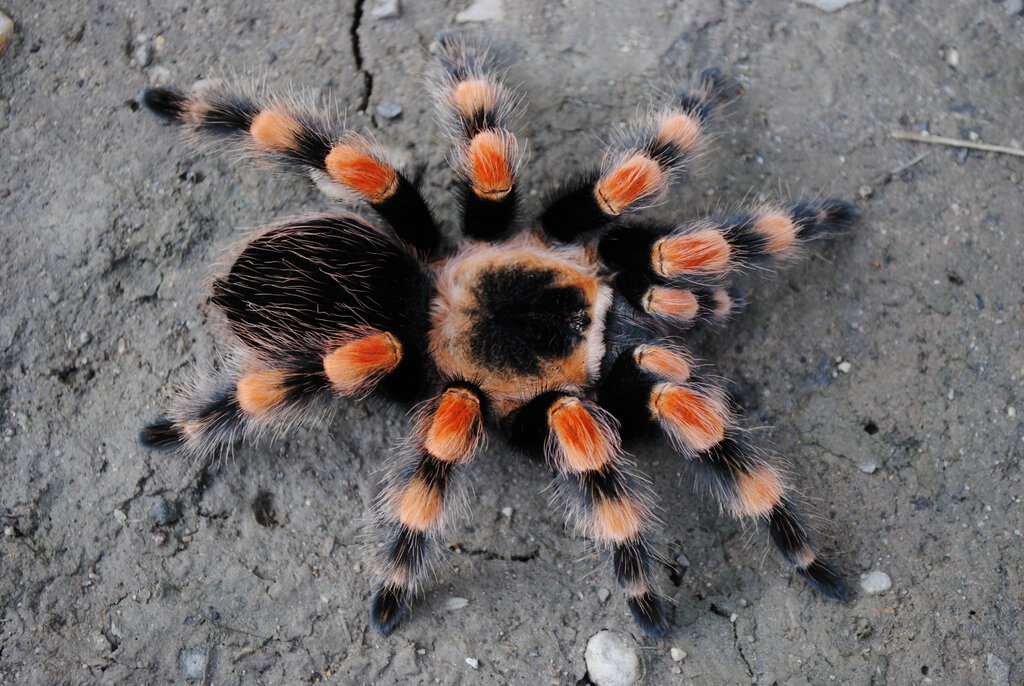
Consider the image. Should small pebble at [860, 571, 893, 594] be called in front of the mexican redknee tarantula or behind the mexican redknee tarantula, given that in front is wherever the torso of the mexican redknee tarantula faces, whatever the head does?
in front

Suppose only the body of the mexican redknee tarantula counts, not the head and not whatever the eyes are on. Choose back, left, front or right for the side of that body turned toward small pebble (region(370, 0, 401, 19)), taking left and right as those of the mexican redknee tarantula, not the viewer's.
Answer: left

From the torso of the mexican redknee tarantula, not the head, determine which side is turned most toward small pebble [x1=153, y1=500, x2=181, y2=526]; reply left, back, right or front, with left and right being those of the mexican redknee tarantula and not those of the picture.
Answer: back

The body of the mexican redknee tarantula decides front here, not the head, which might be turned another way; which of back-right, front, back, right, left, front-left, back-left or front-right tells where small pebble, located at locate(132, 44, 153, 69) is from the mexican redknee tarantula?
back-left

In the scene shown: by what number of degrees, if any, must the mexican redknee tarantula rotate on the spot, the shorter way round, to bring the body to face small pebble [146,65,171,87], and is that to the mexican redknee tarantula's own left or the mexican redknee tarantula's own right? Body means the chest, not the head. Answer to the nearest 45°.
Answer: approximately 135° to the mexican redknee tarantula's own left

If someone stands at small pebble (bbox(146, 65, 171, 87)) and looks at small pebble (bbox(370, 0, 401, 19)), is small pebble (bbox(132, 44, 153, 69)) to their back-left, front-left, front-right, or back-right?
back-left

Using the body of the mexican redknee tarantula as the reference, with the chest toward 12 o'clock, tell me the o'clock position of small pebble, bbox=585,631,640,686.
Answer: The small pebble is roughly at 2 o'clock from the mexican redknee tarantula.

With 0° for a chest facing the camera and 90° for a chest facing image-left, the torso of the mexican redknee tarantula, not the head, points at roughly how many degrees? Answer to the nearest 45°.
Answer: approximately 270°

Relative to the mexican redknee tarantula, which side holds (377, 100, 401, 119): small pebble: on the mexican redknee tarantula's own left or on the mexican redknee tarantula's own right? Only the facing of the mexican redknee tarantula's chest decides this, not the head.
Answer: on the mexican redknee tarantula's own left

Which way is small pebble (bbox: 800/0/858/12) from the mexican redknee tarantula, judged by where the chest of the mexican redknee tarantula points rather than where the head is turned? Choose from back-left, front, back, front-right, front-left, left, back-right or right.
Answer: front-left
